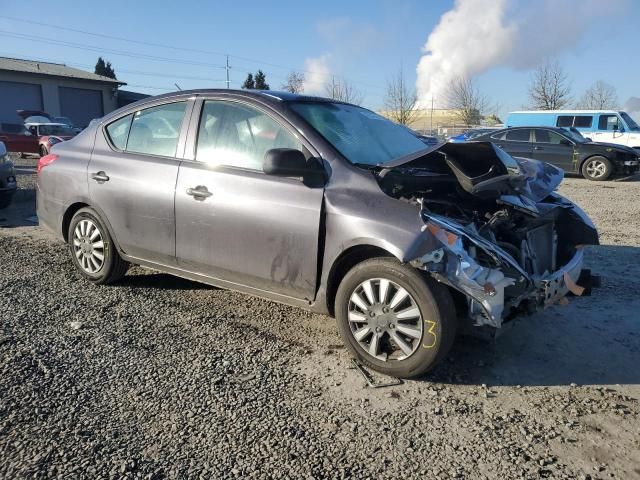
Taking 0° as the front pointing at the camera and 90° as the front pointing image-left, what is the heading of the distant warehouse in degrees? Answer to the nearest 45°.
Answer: approximately 315°

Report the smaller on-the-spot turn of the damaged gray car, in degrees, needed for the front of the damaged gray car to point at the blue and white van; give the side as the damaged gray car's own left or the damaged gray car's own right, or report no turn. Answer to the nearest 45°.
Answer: approximately 90° to the damaged gray car's own left

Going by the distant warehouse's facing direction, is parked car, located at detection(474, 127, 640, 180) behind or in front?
in front

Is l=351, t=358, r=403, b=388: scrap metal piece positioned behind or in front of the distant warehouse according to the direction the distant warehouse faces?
in front

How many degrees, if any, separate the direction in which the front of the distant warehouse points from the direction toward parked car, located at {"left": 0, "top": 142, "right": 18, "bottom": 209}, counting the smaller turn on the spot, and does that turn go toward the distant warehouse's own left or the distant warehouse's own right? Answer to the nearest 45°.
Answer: approximately 45° to the distant warehouse's own right

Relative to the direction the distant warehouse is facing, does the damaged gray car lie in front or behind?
in front

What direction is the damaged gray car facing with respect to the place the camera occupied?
facing the viewer and to the right of the viewer

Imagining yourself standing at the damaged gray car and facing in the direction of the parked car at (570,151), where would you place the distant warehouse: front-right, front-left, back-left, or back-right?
front-left
